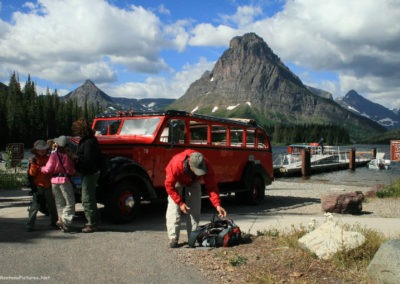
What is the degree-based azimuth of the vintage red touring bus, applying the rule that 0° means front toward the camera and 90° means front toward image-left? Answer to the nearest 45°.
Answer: approximately 45°

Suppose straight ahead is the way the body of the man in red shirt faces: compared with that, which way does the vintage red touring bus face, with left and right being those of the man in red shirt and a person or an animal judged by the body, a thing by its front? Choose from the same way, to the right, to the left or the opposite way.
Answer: to the right

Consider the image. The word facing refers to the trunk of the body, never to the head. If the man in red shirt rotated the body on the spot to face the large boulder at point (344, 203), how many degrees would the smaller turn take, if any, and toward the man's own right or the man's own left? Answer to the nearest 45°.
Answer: approximately 90° to the man's own left

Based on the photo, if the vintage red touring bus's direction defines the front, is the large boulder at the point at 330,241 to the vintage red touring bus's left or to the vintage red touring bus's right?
on its left

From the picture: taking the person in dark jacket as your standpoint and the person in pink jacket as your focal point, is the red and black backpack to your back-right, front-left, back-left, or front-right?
back-left

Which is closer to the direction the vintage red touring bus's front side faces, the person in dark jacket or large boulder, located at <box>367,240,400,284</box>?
the person in dark jacket

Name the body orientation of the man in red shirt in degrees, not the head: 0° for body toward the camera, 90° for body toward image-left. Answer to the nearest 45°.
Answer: approximately 315°
